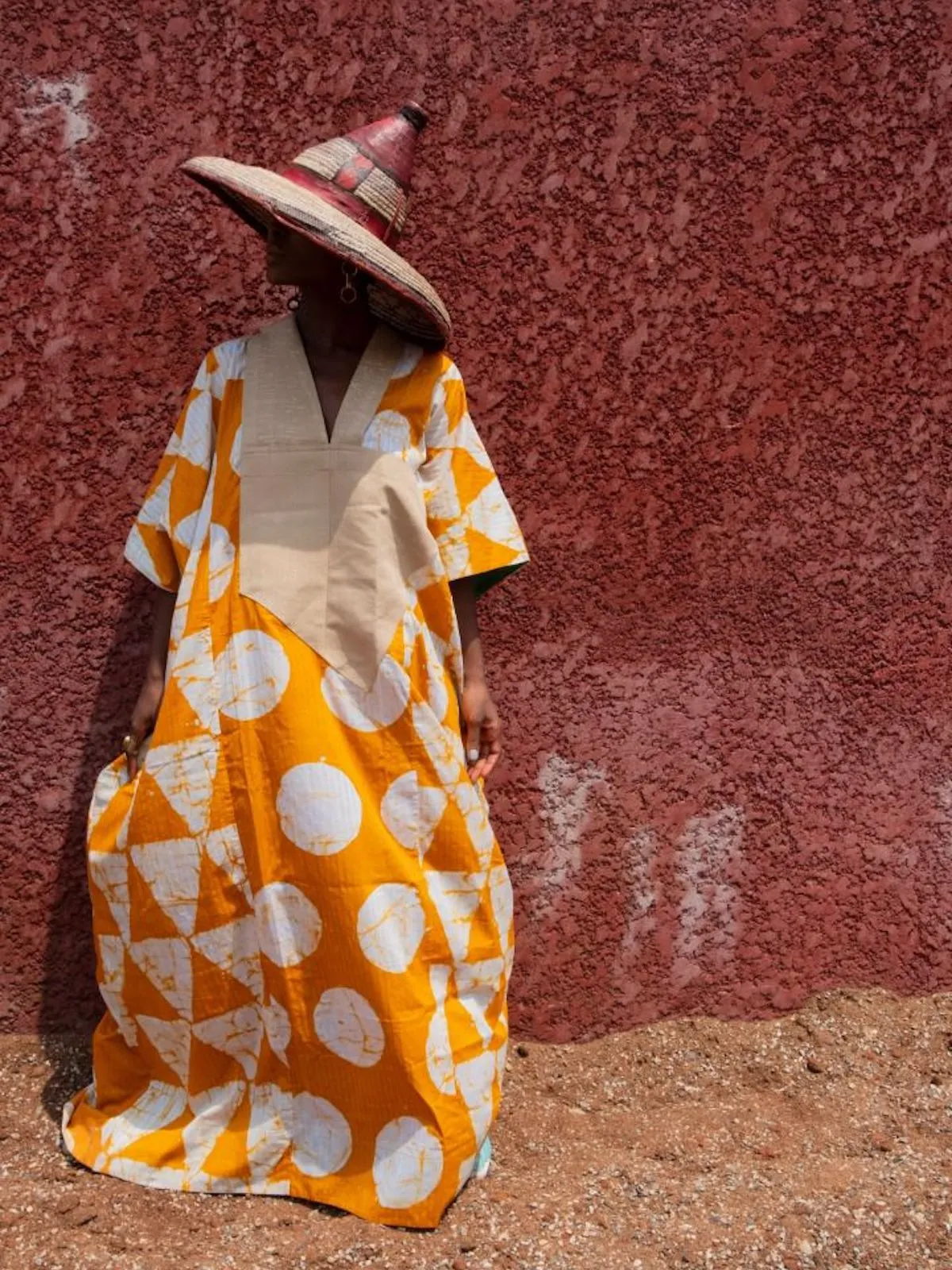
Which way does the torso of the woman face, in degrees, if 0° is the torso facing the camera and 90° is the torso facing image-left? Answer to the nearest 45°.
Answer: approximately 0°
